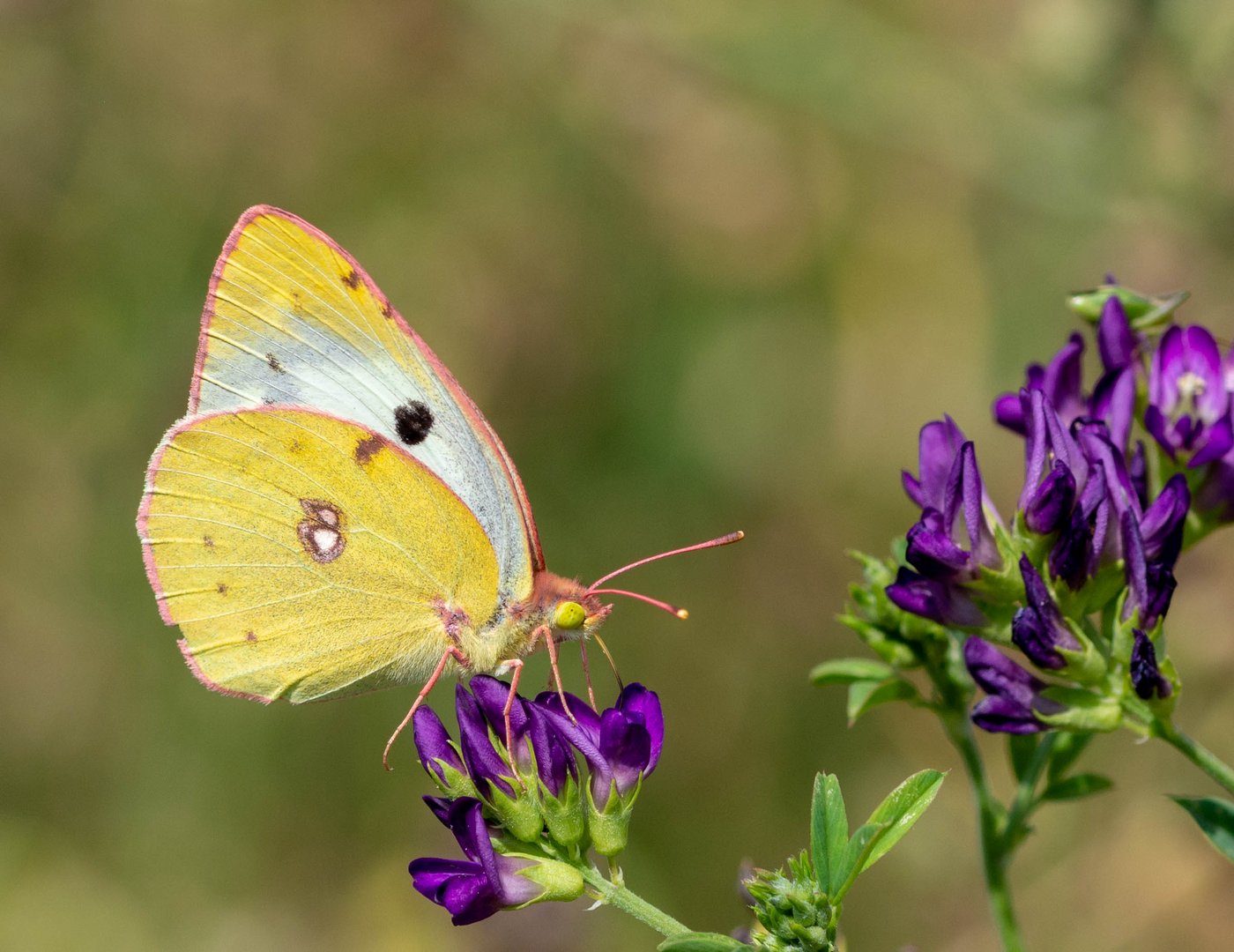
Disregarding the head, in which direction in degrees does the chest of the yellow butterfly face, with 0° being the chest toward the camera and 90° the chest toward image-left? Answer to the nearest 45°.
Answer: approximately 270°

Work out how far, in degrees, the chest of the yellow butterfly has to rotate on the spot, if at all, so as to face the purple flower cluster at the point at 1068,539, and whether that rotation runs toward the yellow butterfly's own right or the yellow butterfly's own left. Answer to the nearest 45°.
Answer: approximately 45° to the yellow butterfly's own right
